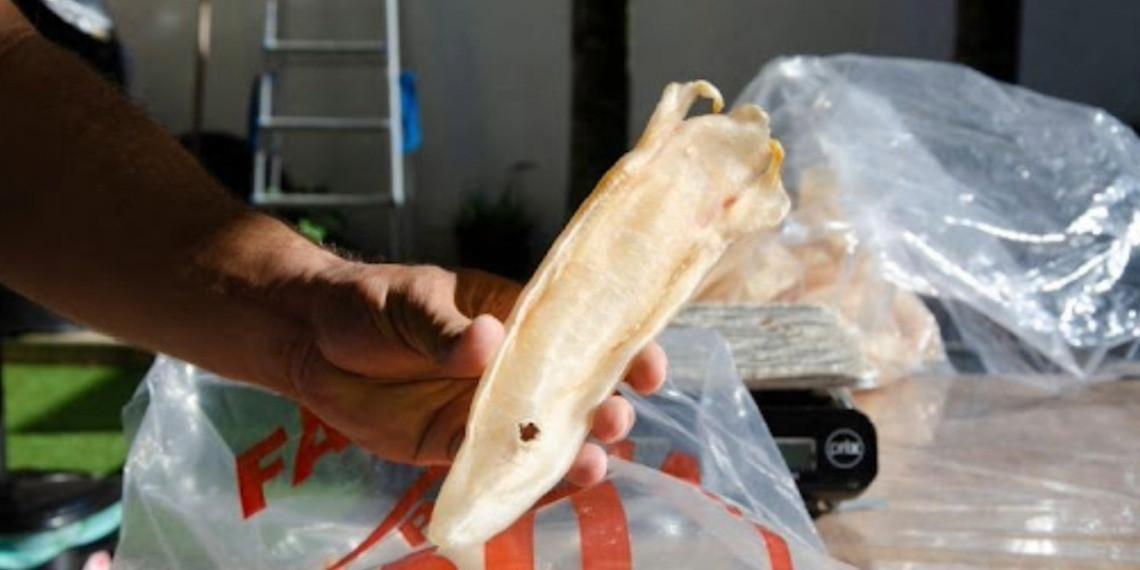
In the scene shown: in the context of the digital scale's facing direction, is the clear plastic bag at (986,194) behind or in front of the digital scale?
behind

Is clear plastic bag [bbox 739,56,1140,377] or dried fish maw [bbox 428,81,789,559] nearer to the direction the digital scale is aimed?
the dried fish maw

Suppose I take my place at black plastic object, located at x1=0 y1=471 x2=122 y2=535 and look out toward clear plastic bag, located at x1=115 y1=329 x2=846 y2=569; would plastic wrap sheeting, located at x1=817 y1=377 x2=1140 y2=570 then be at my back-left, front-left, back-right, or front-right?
front-left

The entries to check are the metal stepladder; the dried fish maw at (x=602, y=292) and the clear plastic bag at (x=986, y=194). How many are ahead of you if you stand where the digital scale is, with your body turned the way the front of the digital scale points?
1

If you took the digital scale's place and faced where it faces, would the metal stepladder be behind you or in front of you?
behind

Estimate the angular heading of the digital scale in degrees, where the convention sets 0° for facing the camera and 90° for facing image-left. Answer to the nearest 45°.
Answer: approximately 0°

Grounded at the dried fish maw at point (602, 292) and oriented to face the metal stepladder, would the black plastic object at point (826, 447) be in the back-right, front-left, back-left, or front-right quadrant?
front-right

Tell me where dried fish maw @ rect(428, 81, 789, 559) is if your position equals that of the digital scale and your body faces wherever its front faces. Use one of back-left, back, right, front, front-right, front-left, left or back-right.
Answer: front

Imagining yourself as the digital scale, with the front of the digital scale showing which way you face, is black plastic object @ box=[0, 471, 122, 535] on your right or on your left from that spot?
on your right

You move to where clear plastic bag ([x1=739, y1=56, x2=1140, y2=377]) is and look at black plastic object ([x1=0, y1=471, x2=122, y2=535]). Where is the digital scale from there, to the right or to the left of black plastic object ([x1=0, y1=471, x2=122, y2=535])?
left
